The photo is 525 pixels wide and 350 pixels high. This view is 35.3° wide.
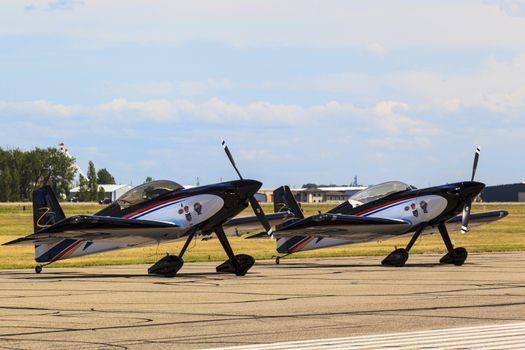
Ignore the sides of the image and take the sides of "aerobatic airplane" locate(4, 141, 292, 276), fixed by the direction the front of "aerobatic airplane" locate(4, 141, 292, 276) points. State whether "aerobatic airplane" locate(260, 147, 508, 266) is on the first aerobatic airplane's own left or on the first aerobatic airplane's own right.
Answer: on the first aerobatic airplane's own left

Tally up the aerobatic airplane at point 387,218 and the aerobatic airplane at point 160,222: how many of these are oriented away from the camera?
0

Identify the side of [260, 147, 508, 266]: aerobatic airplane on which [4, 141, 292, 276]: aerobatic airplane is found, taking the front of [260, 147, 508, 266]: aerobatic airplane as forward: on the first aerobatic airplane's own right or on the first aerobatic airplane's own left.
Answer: on the first aerobatic airplane's own right

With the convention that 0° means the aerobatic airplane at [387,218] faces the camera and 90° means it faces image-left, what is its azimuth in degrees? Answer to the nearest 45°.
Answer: approximately 315°

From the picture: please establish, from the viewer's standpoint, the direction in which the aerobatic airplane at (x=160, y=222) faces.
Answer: facing the viewer and to the right of the viewer
